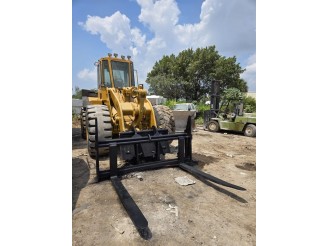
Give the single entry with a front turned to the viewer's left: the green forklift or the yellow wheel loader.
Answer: the green forklift

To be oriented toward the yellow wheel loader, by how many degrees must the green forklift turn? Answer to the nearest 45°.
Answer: approximately 90° to its left

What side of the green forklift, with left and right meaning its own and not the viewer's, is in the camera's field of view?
left

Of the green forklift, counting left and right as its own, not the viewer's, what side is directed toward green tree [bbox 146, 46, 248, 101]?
right

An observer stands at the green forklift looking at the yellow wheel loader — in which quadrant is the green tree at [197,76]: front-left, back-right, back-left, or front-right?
back-right

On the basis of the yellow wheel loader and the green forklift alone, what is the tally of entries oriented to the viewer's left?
1

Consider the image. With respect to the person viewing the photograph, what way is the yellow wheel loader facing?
facing the viewer and to the right of the viewer

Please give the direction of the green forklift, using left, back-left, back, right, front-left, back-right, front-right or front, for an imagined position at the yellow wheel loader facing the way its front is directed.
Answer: left

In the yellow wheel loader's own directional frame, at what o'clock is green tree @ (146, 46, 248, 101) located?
The green tree is roughly at 8 o'clock from the yellow wheel loader.

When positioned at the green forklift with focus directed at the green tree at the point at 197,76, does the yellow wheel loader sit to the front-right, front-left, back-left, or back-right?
back-left
